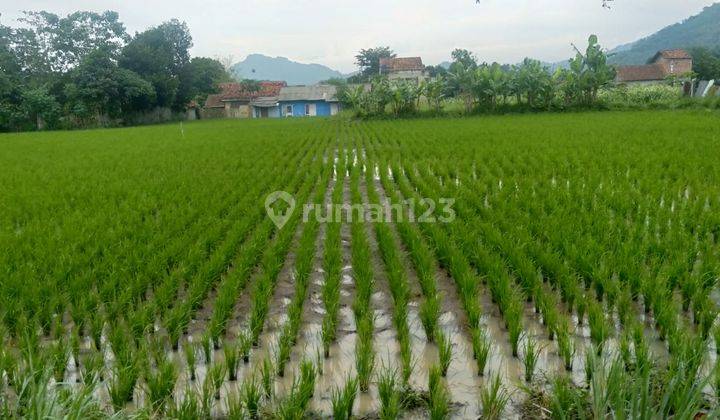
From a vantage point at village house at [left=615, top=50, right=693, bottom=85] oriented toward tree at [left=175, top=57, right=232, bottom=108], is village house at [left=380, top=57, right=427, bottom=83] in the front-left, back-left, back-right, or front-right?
front-right

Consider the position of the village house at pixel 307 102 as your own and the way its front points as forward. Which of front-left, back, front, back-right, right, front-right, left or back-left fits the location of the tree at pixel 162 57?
front-right

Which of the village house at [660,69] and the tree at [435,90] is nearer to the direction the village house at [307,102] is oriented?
the tree

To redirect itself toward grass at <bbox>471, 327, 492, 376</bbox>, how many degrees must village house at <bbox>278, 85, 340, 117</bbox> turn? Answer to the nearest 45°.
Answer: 0° — it already faces it

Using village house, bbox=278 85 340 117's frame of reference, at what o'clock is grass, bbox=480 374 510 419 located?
The grass is roughly at 12 o'clock from the village house.

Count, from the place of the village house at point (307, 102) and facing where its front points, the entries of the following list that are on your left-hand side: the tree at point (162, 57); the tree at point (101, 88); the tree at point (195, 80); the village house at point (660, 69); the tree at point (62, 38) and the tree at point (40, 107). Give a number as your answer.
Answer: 1

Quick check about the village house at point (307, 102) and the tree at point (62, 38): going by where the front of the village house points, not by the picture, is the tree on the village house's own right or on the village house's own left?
on the village house's own right

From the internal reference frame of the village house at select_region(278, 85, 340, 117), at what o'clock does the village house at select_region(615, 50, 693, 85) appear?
the village house at select_region(615, 50, 693, 85) is roughly at 9 o'clock from the village house at select_region(278, 85, 340, 117).

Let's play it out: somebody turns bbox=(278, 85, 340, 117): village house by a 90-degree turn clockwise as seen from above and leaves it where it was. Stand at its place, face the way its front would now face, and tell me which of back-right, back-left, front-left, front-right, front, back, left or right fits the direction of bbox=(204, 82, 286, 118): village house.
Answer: front

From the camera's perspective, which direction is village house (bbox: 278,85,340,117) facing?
toward the camera
